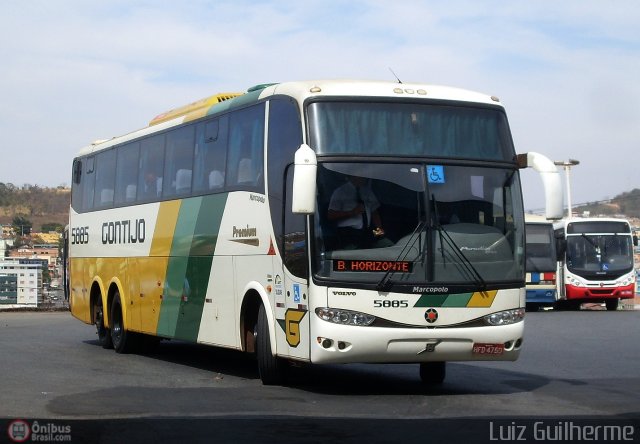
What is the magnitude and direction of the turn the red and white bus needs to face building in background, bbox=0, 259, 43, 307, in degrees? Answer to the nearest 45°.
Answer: approximately 90° to its right

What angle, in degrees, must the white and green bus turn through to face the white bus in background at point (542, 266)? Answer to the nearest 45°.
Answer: approximately 135° to its left

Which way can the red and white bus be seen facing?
toward the camera

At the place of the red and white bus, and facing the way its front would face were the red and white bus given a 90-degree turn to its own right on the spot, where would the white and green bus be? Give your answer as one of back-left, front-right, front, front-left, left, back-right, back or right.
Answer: left

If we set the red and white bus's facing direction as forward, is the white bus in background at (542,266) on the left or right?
on its right

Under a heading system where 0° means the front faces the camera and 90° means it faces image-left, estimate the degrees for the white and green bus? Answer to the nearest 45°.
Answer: approximately 315°
